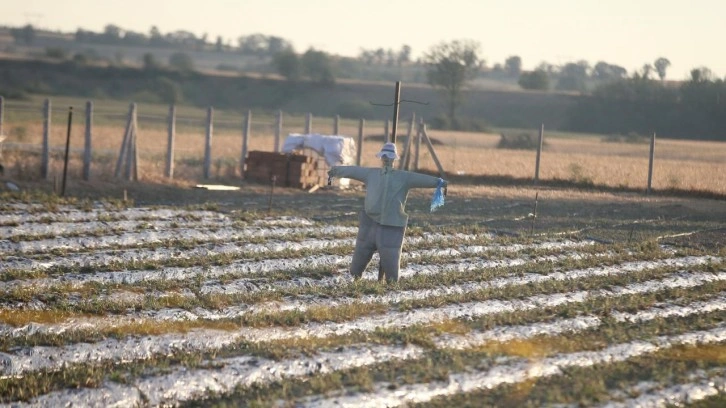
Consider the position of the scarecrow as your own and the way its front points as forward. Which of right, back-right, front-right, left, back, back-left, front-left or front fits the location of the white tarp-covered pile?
back

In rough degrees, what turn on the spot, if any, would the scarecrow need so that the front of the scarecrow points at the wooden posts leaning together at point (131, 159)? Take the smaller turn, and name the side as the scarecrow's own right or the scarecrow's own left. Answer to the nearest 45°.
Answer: approximately 135° to the scarecrow's own right

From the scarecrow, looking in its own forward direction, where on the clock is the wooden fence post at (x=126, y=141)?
The wooden fence post is roughly at 5 o'clock from the scarecrow.

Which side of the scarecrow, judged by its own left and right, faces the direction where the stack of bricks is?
back

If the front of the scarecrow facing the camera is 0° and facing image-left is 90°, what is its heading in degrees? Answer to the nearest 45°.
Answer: approximately 0°

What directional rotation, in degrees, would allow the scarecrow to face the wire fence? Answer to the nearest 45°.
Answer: approximately 180°
